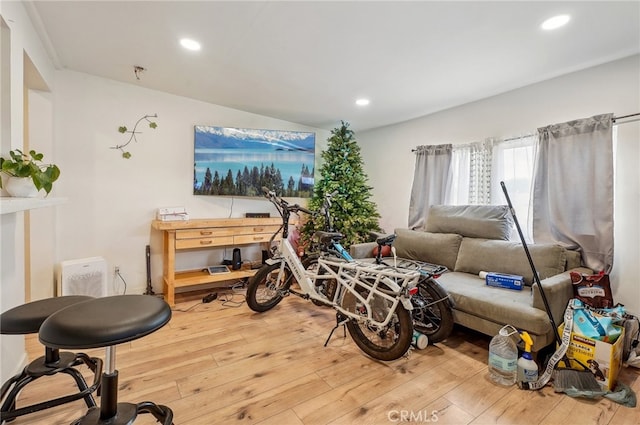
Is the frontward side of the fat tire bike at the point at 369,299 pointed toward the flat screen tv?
yes

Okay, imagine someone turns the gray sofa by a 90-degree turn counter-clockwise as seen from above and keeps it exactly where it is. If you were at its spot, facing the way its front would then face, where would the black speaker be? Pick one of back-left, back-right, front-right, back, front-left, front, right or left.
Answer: back-right

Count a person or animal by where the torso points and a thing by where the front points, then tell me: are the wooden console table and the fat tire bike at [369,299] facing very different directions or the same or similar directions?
very different directions

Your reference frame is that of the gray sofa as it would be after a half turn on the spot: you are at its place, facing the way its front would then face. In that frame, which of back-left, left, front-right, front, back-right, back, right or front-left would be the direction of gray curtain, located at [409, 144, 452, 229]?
left

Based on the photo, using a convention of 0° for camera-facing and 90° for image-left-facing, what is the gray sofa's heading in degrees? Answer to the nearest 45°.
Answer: approximately 45°

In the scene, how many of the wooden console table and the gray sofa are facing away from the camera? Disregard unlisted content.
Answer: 0

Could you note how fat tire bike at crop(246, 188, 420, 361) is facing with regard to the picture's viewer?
facing away from the viewer and to the left of the viewer

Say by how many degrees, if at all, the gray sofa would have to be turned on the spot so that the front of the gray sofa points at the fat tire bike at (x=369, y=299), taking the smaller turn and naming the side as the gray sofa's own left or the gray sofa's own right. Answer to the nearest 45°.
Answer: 0° — it already faces it

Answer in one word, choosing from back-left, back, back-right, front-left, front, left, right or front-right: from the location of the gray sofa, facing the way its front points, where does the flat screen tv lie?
front-right

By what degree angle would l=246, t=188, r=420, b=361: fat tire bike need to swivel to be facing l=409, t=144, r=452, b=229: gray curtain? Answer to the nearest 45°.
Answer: approximately 90° to its right

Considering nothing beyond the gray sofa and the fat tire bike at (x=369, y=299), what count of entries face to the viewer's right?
0

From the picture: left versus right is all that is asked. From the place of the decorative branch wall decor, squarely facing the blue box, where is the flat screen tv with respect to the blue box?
left

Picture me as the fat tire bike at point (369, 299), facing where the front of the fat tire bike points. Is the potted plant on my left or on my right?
on my left
